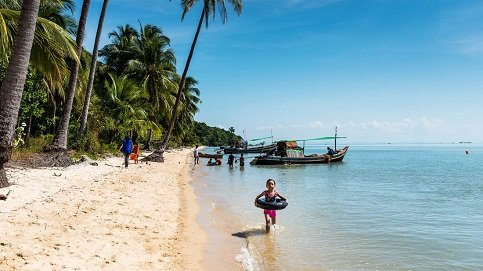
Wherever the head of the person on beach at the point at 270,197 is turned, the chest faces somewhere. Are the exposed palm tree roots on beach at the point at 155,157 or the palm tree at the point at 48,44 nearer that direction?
the palm tree

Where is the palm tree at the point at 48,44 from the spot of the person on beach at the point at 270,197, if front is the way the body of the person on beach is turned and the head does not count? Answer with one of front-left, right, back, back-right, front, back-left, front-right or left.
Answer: right

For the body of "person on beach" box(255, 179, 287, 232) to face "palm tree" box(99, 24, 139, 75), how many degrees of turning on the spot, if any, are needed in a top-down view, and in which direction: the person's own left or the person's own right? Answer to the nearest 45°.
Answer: approximately 135° to the person's own right

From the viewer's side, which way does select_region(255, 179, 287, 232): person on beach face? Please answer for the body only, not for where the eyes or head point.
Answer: toward the camera

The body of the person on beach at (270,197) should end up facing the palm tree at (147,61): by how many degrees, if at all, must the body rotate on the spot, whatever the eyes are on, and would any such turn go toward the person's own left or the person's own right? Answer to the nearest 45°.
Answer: approximately 135° to the person's own right
